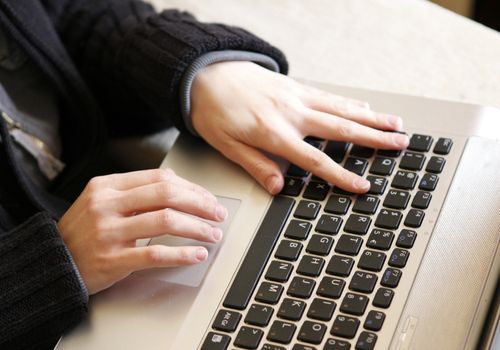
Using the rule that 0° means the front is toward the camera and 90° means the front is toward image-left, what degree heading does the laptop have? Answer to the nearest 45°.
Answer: approximately 90°
